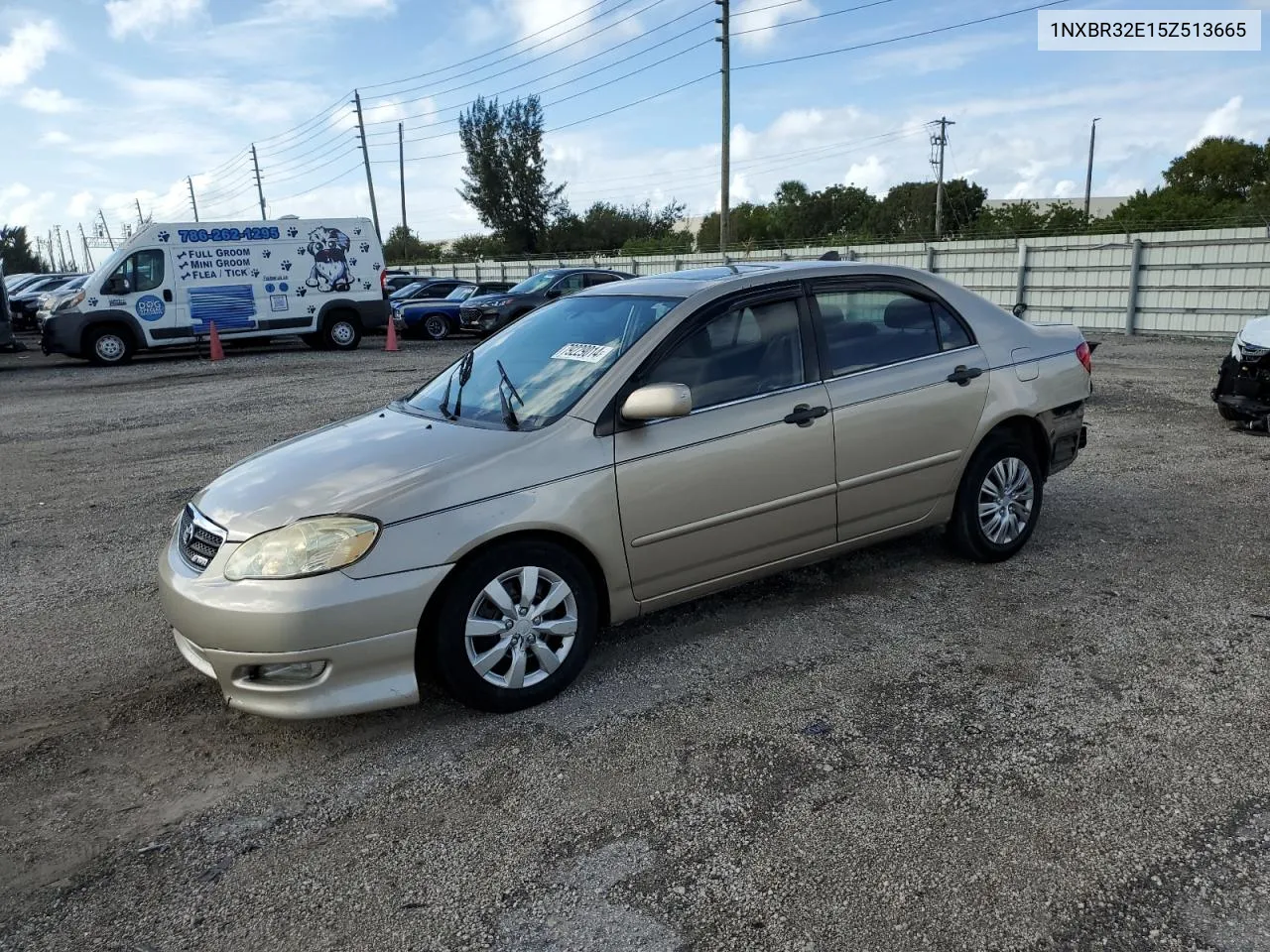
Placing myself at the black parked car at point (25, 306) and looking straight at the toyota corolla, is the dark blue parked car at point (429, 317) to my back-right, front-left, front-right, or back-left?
front-left

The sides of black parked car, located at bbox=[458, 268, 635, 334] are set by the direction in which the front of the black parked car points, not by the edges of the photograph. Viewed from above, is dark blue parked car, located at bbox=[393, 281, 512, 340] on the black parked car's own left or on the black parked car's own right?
on the black parked car's own right

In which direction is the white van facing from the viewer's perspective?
to the viewer's left

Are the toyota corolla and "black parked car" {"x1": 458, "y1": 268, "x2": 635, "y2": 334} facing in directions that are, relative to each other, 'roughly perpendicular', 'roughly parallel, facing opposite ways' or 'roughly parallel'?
roughly parallel

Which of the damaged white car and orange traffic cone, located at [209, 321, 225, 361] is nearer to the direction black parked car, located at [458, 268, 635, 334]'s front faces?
the orange traffic cone

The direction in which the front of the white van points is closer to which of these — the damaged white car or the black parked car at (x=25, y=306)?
the black parked car

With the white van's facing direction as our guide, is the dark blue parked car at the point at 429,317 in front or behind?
behind

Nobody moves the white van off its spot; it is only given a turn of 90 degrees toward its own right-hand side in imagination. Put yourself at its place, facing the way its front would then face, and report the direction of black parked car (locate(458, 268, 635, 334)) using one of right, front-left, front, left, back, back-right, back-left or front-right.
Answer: right

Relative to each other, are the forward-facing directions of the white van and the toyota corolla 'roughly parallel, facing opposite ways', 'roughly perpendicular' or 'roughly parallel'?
roughly parallel

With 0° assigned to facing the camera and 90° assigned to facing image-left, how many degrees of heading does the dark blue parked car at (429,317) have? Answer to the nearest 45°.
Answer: approximately 45°

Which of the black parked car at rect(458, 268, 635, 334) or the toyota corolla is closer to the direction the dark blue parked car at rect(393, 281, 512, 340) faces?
the toyota corolla

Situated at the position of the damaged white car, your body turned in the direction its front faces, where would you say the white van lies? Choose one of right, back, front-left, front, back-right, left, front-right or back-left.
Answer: front-right

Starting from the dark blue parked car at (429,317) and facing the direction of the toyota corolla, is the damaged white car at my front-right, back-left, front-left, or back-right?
front-left

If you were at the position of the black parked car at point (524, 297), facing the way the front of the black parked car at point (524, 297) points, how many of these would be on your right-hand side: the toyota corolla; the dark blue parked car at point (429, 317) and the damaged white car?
1

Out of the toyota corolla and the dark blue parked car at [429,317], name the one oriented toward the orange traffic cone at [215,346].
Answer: the dark blue parked car

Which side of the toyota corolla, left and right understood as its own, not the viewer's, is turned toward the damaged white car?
back

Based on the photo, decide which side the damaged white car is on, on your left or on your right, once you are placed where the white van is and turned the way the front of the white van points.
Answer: on your left
